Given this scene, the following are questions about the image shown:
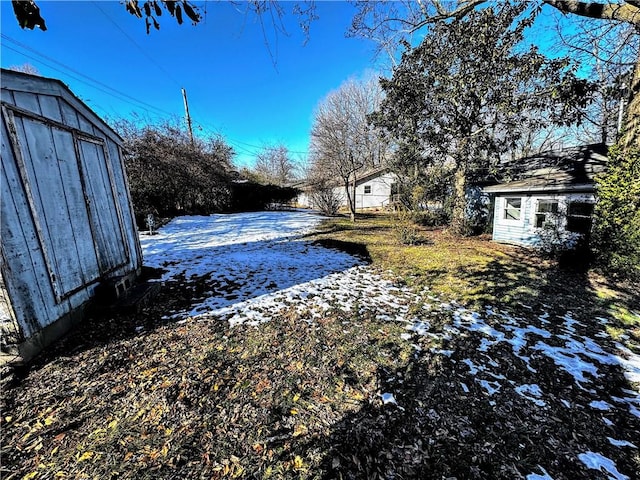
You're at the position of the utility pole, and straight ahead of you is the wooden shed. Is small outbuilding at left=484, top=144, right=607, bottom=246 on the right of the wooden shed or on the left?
left

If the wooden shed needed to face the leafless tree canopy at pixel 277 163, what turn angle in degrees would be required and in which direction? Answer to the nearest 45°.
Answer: approximately 90° to its left

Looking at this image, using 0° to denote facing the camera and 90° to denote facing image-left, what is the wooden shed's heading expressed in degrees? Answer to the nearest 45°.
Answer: approximately 315°

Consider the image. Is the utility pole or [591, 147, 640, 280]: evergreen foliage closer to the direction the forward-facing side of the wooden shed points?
the evergreen foliage

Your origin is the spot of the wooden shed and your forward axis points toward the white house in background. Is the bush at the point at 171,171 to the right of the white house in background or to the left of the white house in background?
left

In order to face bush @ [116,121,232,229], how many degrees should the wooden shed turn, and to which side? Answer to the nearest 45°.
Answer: approximately 135° to its left

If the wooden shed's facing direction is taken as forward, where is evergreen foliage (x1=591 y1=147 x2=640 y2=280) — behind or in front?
in front

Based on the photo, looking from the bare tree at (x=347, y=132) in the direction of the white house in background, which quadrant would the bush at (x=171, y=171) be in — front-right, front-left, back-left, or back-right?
back-left

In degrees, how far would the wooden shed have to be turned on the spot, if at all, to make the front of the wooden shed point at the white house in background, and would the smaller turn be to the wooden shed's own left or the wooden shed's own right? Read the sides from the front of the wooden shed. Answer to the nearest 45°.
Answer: approximately 90° to the wooden shed's own left

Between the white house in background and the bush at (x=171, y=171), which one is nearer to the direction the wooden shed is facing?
the white house in background

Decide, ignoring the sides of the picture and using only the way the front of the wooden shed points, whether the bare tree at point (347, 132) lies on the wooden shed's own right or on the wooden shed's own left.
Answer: on the wooden shed's own left

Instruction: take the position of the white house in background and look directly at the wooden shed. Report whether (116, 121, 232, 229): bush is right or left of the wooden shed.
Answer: right
